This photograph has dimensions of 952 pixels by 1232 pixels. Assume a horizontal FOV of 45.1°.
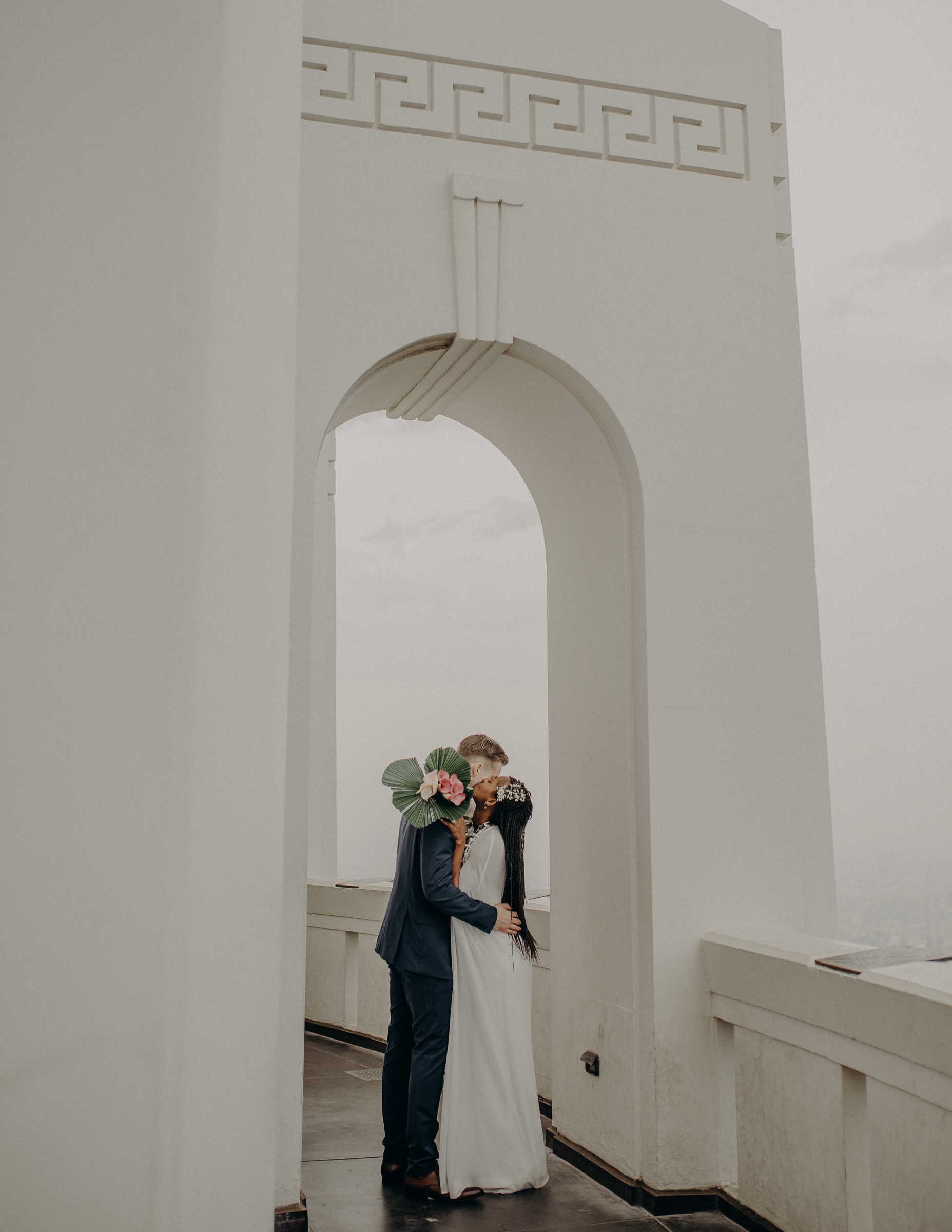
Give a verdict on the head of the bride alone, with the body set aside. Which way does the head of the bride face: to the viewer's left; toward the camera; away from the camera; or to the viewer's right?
to the viewer's left

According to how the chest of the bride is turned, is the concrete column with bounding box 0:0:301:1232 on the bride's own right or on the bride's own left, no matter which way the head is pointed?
on the bride's own left

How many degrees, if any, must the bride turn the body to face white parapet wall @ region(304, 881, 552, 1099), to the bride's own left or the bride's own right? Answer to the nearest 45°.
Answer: approximately 90° to the bride's own right

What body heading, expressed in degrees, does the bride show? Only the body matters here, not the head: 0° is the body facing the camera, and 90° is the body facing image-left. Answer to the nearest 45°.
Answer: approximately 90°

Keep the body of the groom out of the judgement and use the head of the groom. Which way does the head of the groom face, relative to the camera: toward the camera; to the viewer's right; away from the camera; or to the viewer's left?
to the viewer's right

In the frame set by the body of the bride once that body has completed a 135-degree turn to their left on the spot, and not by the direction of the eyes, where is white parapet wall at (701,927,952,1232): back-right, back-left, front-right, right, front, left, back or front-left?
front
